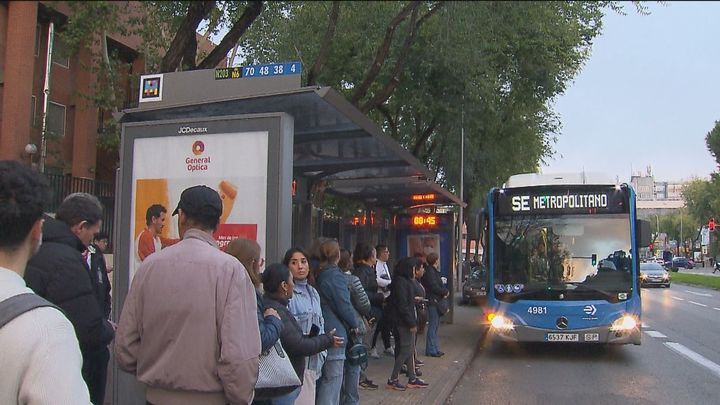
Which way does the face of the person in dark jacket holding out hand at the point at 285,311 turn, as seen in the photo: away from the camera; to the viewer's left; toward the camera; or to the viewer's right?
to the viewer's right

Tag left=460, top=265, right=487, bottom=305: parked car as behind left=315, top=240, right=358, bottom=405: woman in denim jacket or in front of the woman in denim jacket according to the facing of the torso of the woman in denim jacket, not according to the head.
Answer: in front

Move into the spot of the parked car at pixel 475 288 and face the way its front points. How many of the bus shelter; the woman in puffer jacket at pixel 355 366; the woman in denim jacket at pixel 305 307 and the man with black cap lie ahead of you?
4

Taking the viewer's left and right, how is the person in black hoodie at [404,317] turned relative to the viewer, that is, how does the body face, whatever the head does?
facing to the right of the viewer

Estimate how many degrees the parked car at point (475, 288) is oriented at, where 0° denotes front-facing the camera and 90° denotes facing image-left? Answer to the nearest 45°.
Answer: approximately 0°

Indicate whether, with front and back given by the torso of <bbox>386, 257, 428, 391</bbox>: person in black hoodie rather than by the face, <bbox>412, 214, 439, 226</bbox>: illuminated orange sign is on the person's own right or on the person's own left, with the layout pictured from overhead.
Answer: on the person's own left

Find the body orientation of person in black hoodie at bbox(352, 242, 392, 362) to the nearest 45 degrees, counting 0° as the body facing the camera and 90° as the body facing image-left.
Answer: approximately 270°

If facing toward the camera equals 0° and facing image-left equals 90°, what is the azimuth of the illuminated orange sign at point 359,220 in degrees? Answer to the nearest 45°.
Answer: approximately 0°

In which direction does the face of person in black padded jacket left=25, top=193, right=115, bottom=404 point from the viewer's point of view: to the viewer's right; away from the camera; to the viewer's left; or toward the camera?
to the viewer's right
